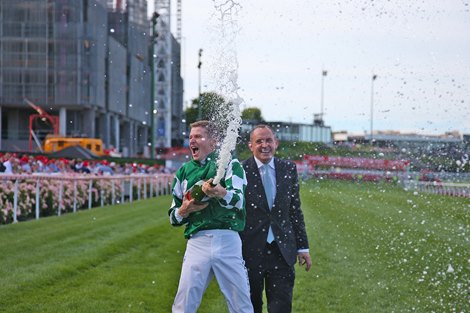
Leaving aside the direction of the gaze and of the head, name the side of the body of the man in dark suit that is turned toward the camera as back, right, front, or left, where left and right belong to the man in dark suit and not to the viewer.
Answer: front
